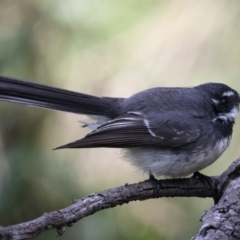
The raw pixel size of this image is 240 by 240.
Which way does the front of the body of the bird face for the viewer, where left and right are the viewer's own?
facing to the right of the viewer
